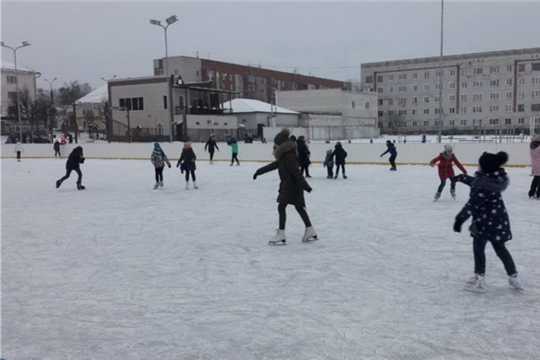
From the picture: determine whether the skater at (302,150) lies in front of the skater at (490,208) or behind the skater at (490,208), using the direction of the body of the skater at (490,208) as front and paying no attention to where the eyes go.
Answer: in front

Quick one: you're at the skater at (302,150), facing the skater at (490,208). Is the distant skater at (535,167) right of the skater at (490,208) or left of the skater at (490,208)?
left

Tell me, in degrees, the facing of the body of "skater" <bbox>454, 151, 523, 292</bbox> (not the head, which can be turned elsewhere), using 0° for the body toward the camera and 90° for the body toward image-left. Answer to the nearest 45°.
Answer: approximately 135°

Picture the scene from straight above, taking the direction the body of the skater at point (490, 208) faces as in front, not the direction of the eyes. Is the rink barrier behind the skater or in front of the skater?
in front

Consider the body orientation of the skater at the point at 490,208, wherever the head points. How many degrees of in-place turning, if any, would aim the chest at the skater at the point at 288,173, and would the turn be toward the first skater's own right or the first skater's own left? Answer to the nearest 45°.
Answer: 0° — they already face them

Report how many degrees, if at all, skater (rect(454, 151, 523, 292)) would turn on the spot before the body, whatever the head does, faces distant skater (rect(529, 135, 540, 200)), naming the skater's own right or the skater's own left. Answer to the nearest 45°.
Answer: approximately 45° to the skater's own right

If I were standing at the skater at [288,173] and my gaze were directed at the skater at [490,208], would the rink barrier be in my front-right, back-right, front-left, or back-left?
back-left
